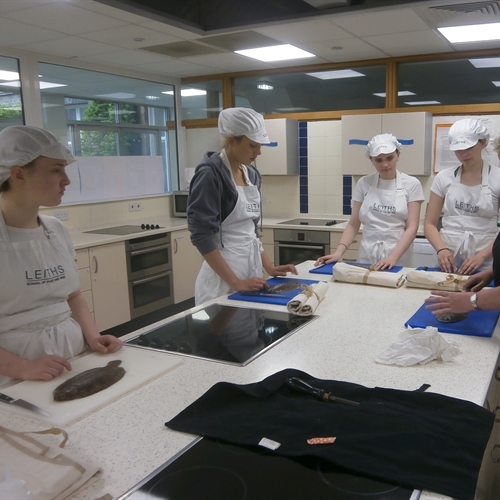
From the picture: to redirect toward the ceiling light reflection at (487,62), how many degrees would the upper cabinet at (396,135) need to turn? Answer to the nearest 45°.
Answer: approximately 90° to its left

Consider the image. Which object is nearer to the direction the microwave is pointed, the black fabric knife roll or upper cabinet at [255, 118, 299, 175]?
the black fabric knife roll

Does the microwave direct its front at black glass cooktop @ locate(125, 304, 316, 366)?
yes

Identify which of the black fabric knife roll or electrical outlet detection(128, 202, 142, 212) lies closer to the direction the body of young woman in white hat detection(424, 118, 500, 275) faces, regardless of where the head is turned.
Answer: the black fabric knife roll

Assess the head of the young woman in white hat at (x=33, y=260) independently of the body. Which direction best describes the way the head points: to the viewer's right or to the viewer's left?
to the viewer's right

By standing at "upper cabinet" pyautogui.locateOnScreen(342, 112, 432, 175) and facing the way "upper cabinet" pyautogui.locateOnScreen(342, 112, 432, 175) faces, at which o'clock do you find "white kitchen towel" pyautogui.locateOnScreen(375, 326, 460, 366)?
The white kitchen towel is roughly at 12 o'clock from the upper cabinet.

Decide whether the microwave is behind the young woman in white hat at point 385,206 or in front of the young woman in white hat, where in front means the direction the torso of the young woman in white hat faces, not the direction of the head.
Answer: behind
